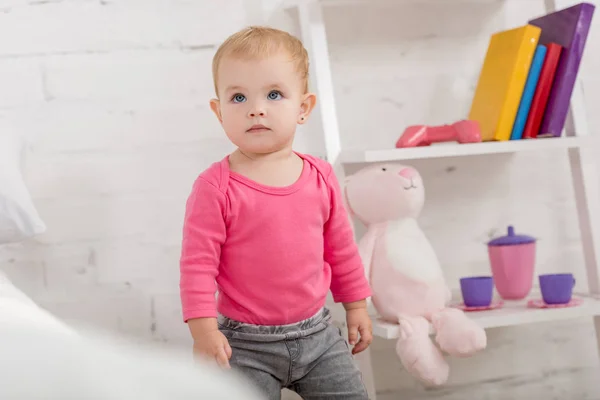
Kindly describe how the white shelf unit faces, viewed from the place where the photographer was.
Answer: facing the viewer

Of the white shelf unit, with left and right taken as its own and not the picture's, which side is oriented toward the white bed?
front

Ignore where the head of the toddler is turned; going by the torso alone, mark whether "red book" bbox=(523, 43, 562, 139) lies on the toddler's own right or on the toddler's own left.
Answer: on the toddler's own left

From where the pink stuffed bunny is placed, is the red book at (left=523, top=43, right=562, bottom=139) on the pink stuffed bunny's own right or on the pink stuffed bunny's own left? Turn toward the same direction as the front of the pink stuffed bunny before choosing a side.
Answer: on the pink stuffed bunny's own left

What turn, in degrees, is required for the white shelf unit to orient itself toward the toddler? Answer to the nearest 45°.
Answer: approximately 45° to its right

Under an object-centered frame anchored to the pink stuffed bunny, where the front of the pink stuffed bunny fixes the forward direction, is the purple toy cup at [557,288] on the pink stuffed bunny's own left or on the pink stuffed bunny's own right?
on the pink stuffed bunny's own left

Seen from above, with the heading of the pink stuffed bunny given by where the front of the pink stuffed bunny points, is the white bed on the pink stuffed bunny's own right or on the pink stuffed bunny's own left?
on the pink stuffed bunny's own right

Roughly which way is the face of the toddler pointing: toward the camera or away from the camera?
toward the camera

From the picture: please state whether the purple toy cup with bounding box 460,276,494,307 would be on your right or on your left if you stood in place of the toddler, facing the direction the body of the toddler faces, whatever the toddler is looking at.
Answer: on your left

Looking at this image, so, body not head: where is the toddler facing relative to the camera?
toward the camera

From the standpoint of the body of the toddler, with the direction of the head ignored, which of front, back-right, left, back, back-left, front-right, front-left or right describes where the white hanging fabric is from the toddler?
right

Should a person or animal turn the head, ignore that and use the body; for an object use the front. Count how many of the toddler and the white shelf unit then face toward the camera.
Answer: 2

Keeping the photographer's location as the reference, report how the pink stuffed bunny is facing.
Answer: facing the viewer and to the right of the viewer

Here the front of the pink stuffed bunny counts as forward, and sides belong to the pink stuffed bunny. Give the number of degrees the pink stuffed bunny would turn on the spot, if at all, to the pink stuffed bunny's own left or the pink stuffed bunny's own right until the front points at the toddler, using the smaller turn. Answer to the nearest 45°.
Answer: approximately 90° to the pink stuffed bunny's own right
